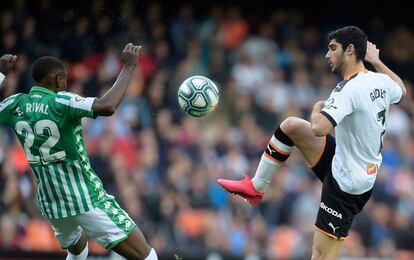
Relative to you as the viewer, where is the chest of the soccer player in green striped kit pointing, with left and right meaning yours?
facing away from the viewer and to the right of the viewer

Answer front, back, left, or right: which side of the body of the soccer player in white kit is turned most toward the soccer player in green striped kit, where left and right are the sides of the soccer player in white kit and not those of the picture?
front

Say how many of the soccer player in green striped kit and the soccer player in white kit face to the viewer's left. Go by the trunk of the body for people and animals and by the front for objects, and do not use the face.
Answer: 1

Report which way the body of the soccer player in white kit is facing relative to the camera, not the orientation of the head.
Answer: to the viewer's left

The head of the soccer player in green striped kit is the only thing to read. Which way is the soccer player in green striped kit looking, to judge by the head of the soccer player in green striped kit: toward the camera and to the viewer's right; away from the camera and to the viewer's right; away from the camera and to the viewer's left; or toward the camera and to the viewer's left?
away from the camera and to the viewer's right

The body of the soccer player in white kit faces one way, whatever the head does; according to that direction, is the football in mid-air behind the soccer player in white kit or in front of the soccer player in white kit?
in front

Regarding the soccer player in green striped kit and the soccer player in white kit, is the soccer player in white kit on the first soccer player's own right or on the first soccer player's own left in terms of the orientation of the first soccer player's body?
on the first soccer player's own right

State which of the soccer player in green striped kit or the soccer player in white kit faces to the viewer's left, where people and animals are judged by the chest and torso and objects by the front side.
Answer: the soccer player in white kit
